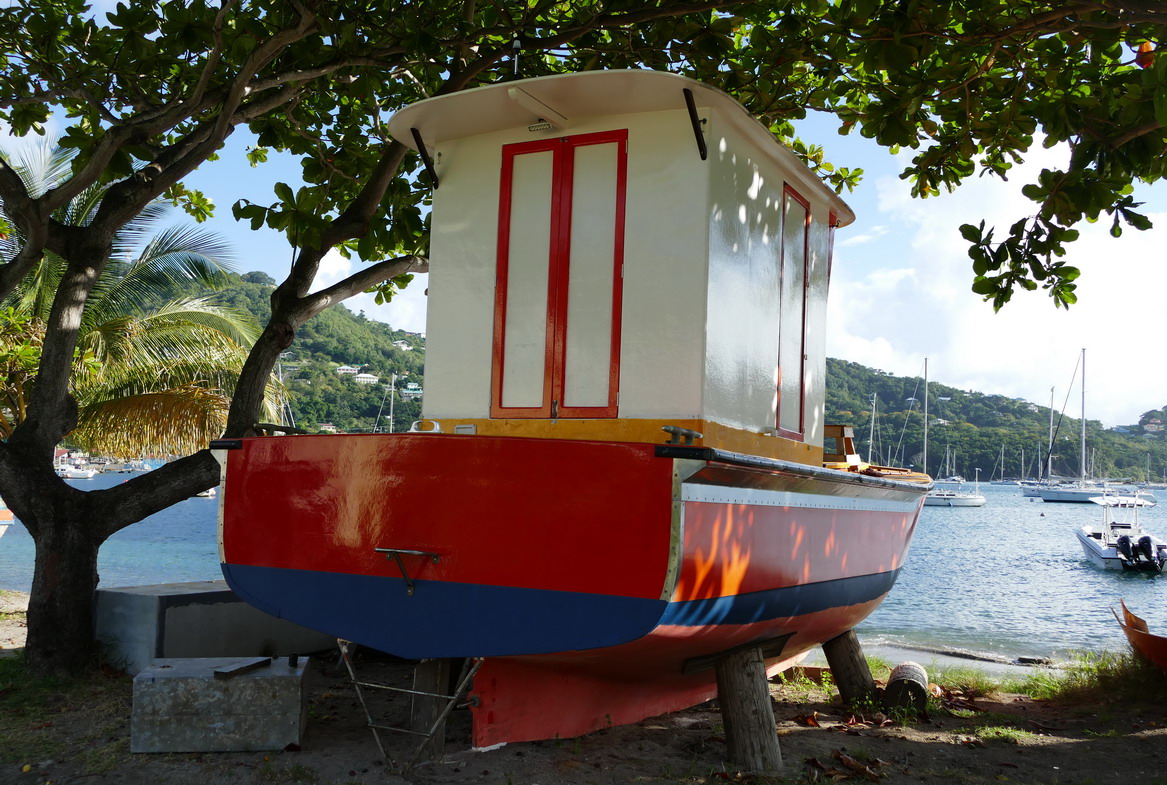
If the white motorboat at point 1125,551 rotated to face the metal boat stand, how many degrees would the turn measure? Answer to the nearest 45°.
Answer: approximately 135° to its left

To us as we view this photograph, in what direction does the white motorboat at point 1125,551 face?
facing away from the viewer and to the left of the viewer

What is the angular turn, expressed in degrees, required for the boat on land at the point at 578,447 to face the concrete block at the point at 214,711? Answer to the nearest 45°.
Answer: approximately 135° to its left

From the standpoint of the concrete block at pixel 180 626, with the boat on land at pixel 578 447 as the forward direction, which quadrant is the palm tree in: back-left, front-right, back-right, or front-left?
back-left

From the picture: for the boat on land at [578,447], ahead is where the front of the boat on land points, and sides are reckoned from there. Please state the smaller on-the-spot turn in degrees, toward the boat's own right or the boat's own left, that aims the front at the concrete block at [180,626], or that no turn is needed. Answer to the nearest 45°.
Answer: approximately 90° to the boat's own left

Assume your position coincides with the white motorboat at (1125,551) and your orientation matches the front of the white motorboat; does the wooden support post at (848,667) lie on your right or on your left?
on your left

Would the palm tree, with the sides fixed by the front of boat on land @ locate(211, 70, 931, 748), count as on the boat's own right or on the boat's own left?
on the boat's own left

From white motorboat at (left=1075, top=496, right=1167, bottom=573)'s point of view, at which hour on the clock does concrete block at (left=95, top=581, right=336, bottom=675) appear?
The concrete block is roughly at 8 o'clock from the white motorboat.

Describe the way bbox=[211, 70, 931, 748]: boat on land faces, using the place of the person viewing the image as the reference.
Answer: facing away from the viewer and to the right of the viewer
